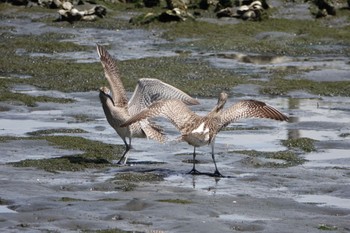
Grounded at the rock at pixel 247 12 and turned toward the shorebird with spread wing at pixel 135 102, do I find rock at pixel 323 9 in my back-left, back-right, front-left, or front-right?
back-left

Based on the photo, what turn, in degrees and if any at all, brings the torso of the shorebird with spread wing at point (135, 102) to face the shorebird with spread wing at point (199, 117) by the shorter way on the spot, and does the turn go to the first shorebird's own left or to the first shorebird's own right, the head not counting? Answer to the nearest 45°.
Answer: approximately 135° to the first shorebird's own left

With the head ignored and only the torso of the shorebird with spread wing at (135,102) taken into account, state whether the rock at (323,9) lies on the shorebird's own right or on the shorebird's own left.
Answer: on the shorebird's own right

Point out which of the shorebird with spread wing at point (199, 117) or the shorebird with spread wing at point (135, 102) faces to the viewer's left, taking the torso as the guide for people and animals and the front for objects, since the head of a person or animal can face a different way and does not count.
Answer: the shorebird with spread wing at point (135, 102)

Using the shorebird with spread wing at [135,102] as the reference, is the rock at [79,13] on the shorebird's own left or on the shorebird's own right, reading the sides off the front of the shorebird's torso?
on the shorebird's own right

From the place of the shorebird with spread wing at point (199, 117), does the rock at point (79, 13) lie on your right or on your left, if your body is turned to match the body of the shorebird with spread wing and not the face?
on your left

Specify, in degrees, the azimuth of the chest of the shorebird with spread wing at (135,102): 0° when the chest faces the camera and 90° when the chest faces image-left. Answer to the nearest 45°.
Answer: approximately 90°

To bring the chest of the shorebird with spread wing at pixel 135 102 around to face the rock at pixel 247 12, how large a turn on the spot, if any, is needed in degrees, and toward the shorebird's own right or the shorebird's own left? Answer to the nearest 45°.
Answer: approximately 90° to the shorebird's own right
